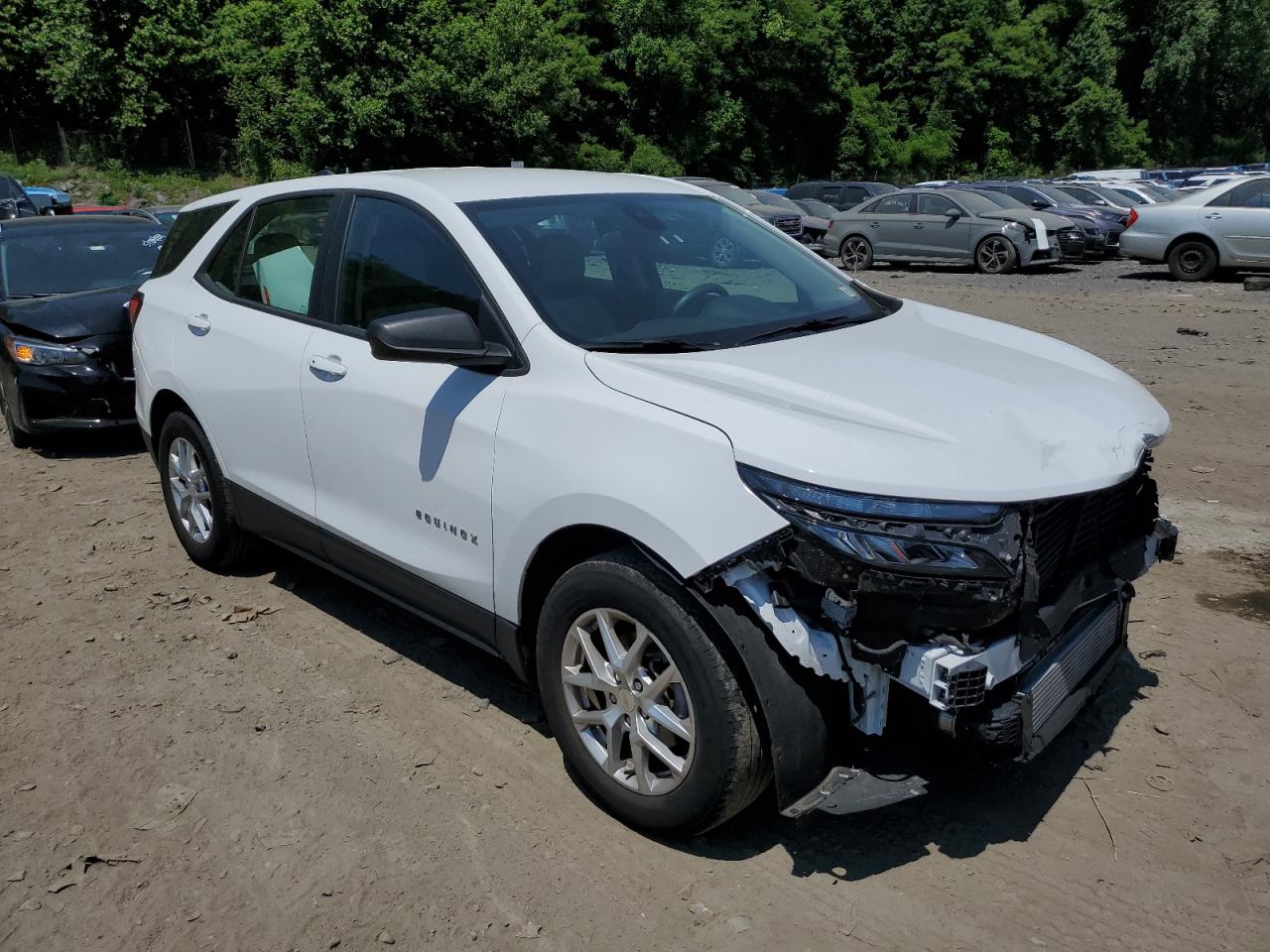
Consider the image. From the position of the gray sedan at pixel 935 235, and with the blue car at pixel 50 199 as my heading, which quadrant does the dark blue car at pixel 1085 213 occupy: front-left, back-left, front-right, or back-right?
back-right

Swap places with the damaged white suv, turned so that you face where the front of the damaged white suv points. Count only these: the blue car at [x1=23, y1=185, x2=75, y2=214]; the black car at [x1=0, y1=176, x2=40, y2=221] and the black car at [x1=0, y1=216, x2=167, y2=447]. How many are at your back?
3

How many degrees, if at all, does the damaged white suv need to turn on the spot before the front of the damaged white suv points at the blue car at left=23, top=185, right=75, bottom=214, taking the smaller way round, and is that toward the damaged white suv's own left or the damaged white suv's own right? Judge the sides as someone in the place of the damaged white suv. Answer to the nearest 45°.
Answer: approximately 180°

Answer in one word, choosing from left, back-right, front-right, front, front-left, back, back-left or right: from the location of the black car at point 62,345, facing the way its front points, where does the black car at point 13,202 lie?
back-left

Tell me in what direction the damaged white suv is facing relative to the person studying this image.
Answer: facing the viewer and to the right of the viewer

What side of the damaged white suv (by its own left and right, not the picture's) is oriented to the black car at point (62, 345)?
back

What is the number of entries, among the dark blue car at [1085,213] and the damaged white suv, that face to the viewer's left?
0

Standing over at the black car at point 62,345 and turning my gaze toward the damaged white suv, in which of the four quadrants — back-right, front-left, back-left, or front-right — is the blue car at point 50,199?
back-left

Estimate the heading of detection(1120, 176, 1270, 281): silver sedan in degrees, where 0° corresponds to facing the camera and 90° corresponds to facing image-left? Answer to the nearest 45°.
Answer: approximately 270°
